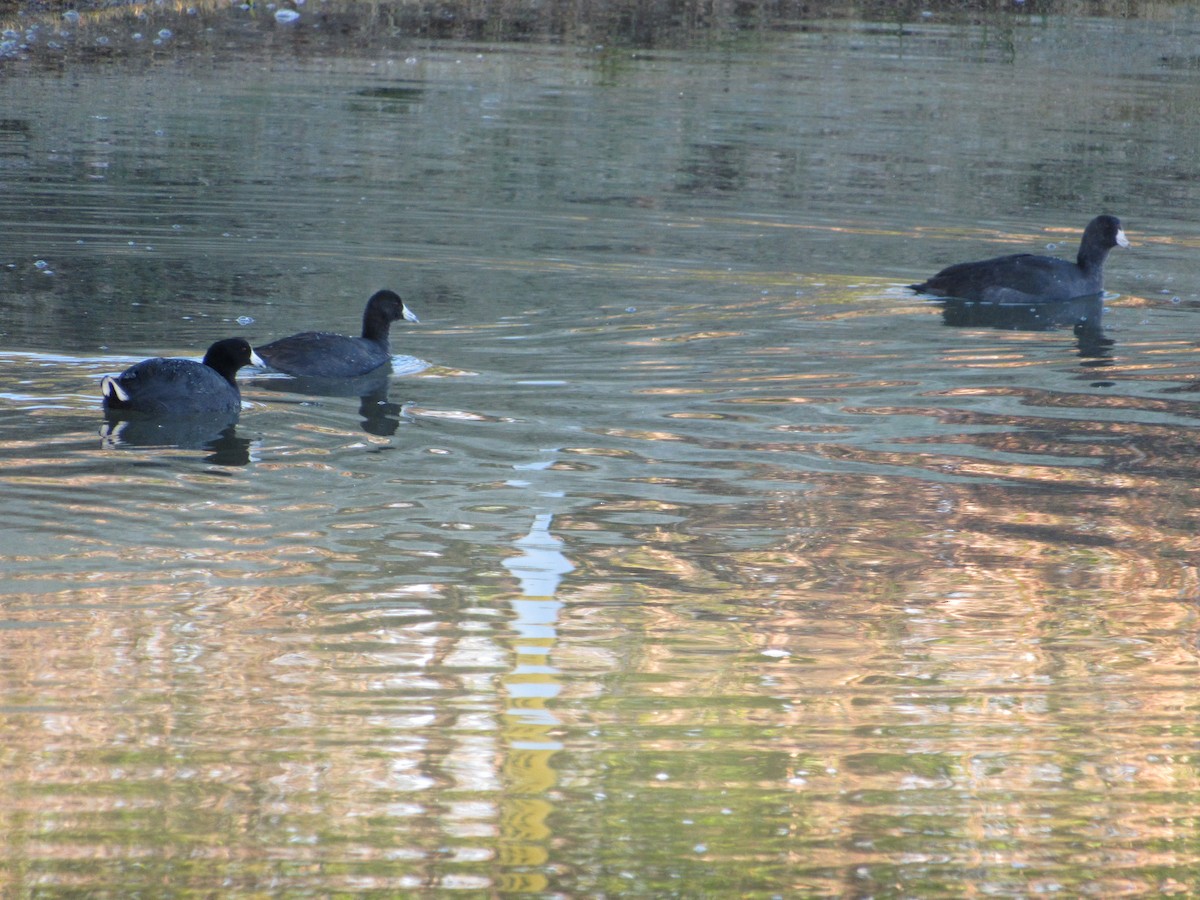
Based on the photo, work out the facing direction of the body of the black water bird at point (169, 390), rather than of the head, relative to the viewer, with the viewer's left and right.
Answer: facing to the right of the viewer

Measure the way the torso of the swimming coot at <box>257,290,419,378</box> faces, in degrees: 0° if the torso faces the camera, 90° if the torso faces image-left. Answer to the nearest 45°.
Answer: approximately 270°

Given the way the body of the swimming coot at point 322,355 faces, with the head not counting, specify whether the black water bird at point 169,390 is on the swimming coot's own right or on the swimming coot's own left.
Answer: on the swimming coot's own right

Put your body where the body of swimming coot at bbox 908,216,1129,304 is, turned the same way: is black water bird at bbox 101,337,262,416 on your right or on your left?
on your right

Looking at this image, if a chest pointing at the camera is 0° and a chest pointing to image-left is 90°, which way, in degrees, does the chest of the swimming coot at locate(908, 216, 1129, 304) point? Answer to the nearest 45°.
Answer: approximately 270°
